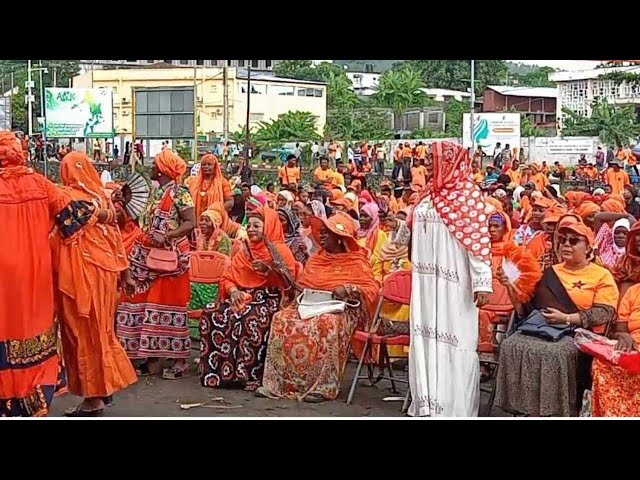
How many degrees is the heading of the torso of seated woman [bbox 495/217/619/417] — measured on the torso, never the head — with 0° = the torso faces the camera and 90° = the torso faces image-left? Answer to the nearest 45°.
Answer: approximately 45°

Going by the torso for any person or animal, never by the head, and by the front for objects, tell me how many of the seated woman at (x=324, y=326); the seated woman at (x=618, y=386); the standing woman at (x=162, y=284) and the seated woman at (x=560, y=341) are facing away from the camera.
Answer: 0

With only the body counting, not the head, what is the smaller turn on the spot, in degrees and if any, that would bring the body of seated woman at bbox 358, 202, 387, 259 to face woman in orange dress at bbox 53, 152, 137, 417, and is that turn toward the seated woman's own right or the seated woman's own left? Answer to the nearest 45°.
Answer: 0° — they already face them

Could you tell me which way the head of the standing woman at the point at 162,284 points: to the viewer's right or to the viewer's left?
to the viewer's left

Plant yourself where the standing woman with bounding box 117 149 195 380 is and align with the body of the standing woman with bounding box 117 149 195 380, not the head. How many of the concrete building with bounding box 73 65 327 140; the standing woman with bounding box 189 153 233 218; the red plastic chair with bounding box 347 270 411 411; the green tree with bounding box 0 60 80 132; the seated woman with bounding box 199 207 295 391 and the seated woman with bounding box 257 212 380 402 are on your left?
3

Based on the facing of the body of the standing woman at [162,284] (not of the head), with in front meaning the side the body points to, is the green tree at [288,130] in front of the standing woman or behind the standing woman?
behind

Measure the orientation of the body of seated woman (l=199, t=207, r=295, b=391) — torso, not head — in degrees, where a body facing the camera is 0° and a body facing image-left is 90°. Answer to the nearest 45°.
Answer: approximately 45°

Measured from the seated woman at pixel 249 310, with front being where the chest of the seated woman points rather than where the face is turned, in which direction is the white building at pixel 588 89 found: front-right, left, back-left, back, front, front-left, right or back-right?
back

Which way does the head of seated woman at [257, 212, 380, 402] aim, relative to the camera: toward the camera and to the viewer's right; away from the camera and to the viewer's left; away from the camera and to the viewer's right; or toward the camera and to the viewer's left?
toward the camera and to the viewer's left

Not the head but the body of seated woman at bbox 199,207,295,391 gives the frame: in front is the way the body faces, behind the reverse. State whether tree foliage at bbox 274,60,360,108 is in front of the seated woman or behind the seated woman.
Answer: behind
